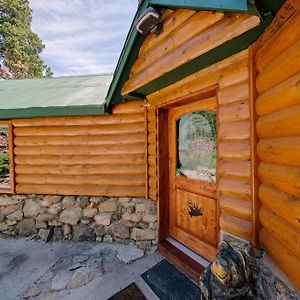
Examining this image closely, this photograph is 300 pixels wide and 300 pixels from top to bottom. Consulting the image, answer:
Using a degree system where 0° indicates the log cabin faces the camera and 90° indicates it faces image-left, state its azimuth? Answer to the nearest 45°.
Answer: approximately 45°

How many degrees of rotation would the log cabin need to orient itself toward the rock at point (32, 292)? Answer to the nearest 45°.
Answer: approximately 45° to its right
